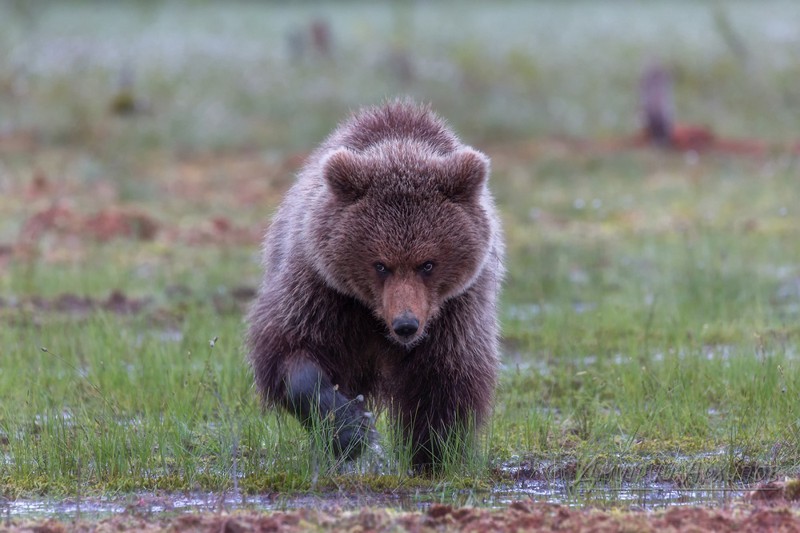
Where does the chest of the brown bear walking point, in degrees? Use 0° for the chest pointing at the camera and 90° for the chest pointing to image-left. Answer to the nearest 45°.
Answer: approximately 0°
